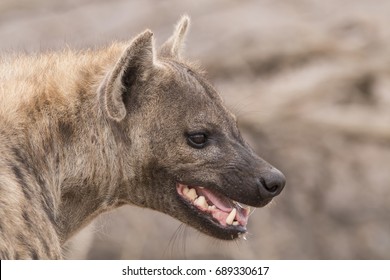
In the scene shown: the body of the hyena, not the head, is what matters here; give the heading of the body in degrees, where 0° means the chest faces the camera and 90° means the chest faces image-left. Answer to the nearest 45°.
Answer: approximately 270°
